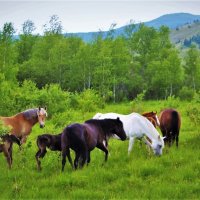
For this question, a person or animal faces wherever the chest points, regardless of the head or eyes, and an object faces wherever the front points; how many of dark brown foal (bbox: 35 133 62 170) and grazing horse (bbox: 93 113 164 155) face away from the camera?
0

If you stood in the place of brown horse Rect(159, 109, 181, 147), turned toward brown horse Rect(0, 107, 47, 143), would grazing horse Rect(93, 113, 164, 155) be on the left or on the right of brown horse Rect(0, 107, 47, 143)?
left

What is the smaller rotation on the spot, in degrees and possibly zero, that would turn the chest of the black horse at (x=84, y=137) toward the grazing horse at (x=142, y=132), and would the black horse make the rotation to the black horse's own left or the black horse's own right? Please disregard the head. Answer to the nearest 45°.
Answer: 0° — it already faces it

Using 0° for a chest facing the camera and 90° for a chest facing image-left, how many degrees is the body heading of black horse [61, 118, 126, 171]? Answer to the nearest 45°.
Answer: approximately 225°

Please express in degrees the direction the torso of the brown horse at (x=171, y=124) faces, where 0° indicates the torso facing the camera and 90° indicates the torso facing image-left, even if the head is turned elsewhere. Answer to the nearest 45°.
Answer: approximately 180°

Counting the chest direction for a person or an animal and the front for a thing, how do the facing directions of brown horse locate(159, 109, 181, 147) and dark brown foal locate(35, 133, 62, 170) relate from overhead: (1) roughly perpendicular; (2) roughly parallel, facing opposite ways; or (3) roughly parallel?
roughly perpendicular

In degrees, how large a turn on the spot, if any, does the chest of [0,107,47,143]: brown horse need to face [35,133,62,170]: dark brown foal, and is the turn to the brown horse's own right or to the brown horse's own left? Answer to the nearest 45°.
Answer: approximately 45° to the brown horse's own right

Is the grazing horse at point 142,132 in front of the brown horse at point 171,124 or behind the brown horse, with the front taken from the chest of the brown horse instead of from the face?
behind

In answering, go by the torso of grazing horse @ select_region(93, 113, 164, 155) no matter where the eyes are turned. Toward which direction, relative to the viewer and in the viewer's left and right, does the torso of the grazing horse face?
facing to the right of the viewer

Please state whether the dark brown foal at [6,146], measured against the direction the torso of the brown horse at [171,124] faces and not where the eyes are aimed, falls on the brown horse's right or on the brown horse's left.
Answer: on the brown horse's left

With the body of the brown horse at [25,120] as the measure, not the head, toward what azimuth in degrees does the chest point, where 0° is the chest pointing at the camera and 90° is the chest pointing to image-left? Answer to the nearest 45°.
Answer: approximately 315°

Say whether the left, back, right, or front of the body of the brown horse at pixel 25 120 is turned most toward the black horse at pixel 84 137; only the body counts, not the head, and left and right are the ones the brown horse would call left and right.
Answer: front

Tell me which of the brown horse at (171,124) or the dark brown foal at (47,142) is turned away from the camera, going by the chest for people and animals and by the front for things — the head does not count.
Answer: the brown horse
